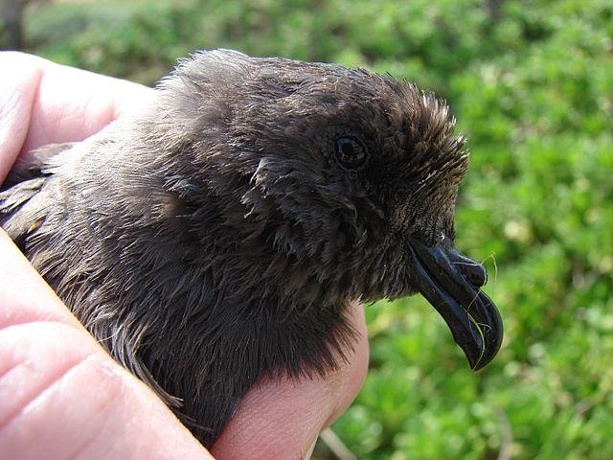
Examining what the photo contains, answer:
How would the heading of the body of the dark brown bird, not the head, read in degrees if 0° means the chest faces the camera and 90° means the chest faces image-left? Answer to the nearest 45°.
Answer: approximately 270°
